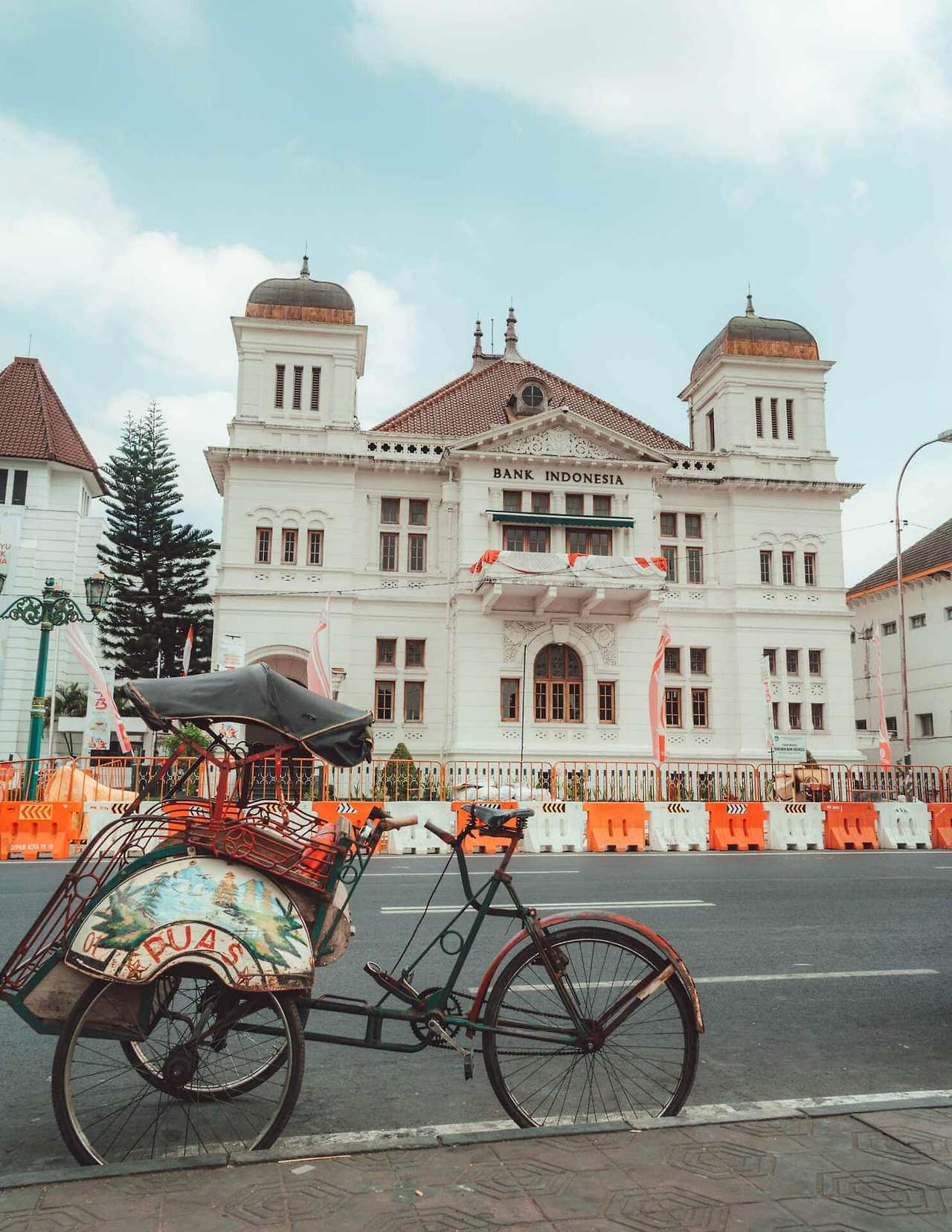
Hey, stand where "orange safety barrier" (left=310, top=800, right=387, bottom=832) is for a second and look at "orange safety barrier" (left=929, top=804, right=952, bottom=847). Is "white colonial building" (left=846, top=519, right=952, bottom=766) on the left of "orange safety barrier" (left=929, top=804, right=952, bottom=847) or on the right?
left

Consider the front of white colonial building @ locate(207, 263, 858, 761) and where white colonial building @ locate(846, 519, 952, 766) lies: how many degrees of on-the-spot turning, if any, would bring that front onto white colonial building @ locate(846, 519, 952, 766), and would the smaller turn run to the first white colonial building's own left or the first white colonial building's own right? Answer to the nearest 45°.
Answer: approximately 135° to the first white colonial building's own left

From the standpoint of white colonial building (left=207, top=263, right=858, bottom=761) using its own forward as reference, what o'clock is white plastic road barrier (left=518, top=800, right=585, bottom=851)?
The white plastic road barrier is roughly at 12 o'clock from the white colonial building.

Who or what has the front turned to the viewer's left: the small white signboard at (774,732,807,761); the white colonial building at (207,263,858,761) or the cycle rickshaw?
the cycle rickshaw

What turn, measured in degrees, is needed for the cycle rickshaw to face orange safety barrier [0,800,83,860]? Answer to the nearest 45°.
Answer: approximately 90° to its right

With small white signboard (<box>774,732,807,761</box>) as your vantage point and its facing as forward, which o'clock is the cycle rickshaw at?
The cycle rickshaw is roughly at 12 o'clock from the small white signboard.

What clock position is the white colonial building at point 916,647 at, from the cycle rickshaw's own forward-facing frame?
The white colonial building is roughly at 4 o'clock from the cycle rickshaw.

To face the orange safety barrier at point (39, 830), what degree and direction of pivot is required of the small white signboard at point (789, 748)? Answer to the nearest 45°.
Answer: approximately 45° to its right

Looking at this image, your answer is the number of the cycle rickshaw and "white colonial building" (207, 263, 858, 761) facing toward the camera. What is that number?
1

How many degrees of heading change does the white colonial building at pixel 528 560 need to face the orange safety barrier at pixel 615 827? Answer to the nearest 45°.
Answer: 0° — it already faces it

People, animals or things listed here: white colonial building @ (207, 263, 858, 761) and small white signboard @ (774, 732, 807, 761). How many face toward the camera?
2

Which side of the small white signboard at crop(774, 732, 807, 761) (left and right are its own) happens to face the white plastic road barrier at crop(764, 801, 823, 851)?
front

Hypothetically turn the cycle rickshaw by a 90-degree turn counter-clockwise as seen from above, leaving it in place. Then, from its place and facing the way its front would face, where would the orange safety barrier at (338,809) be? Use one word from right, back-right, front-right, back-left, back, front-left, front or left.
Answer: back

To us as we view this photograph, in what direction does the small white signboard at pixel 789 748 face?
facing the viewer

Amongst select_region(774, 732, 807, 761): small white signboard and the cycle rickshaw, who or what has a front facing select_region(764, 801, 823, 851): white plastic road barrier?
the small white signboard

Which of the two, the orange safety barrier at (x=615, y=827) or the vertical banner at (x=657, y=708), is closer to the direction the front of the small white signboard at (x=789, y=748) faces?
the orange safety barrier

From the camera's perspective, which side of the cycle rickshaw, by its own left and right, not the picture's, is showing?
left
